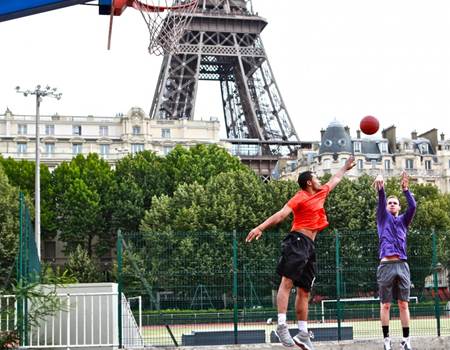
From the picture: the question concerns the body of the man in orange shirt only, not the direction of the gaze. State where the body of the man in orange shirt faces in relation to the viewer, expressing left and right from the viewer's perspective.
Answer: facing the viewer and to the right of the viewer

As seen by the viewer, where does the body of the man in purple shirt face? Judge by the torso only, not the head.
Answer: toward the camera

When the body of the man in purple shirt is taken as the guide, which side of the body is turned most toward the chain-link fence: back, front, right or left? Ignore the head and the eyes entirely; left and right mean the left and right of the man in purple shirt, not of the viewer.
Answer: back

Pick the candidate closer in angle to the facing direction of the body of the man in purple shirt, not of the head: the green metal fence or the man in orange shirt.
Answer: the man in orange shirt

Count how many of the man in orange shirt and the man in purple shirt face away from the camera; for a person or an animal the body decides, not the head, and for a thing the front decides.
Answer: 0

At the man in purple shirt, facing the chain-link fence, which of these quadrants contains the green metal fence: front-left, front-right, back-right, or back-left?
front-left

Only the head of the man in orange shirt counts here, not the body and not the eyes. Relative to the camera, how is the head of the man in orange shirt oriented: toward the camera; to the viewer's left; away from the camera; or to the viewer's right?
to the viewer's right

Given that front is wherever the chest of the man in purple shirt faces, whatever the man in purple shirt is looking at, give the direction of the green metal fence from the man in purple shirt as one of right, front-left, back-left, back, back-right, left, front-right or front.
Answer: right

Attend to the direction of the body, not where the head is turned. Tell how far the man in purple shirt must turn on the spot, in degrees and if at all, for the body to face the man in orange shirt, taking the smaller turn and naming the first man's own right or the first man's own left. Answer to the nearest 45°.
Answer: approximately 45° to the first man's own right
